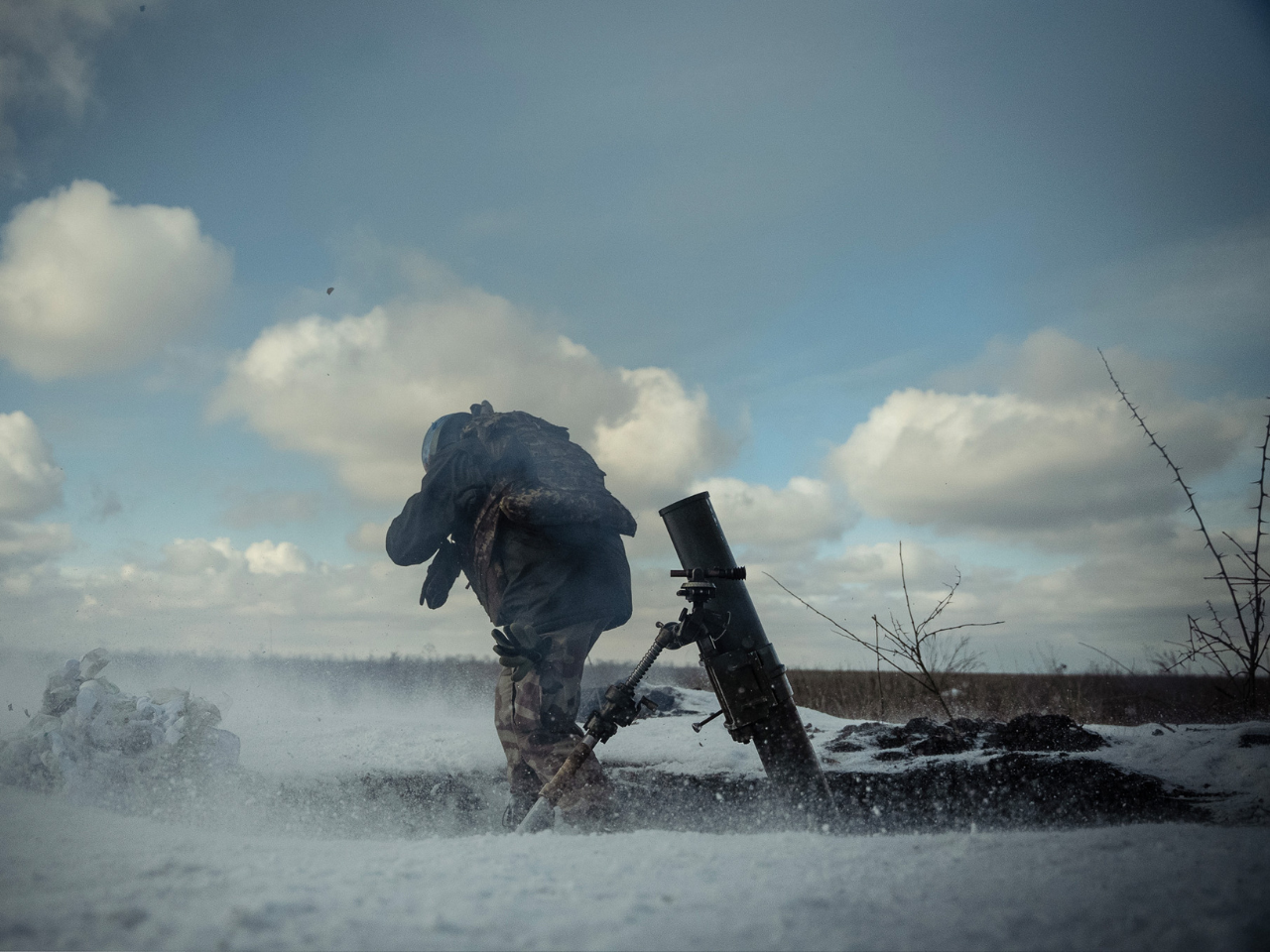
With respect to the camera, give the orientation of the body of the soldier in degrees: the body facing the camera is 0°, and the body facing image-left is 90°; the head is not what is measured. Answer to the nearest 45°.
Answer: approximately 90°
